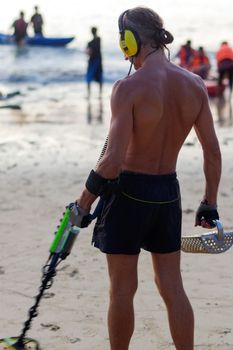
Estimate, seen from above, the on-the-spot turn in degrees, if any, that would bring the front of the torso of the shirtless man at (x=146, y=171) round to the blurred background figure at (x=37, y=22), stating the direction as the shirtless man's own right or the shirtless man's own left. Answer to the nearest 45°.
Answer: approximately 45° to the shirtless man's own right

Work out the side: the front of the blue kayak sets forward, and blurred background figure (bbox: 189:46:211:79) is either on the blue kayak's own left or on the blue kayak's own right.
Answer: on the blue kayak's own right

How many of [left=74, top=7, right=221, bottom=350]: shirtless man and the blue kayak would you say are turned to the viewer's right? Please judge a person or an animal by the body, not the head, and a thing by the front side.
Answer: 1

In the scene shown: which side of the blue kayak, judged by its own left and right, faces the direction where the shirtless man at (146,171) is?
right

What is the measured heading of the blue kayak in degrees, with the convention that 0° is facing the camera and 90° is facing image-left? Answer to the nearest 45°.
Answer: approximately 270°

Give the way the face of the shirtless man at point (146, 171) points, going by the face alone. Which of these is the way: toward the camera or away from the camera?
away from the camera

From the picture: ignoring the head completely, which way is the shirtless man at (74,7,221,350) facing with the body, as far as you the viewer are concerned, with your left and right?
facing away from the viewer and to the left of the viewer

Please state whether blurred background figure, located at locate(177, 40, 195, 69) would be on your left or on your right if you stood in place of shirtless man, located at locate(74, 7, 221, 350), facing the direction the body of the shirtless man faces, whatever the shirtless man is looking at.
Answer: on your right
